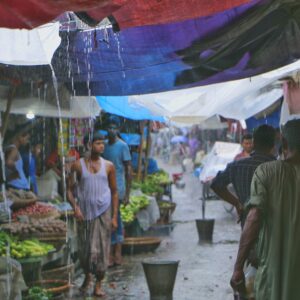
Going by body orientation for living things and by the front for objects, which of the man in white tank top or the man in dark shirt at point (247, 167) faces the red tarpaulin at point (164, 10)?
the man in white tank top

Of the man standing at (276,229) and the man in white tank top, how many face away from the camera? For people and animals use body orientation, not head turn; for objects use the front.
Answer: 1

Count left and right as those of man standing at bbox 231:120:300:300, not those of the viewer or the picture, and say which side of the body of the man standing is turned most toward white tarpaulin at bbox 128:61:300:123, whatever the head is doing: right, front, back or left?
front

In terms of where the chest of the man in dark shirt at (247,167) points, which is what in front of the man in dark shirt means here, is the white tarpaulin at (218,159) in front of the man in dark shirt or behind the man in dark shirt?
in front

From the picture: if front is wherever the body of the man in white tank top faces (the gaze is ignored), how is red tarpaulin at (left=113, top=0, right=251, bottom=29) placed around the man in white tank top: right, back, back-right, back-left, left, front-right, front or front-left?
front

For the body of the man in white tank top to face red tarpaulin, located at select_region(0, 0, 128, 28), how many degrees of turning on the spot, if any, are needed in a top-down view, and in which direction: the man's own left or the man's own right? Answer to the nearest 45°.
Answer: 0° — they already face it

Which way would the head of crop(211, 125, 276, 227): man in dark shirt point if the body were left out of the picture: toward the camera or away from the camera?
away from the camera

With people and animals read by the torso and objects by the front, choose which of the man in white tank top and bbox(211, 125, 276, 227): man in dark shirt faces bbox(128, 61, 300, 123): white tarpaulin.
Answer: the man in dark shirt

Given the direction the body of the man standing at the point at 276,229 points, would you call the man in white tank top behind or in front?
in front

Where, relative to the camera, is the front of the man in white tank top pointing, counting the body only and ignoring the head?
toward the camera

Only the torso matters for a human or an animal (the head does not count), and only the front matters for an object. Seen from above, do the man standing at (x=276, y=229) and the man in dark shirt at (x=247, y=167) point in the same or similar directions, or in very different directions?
same or similar directions

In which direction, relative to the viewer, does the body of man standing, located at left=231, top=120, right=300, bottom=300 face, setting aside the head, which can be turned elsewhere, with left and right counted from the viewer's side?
facing away from the viewer

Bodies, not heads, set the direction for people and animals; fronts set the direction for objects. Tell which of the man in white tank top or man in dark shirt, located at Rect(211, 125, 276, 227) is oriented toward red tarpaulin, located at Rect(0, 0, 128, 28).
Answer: the man in white tank top

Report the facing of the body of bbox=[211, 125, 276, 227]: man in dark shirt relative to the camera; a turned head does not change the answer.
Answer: away from the camera

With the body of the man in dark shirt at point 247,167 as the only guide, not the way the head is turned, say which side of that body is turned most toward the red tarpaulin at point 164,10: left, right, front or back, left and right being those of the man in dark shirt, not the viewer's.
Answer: back

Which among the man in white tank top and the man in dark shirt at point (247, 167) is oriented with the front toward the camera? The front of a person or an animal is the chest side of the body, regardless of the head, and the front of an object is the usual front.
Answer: the man in white tank top

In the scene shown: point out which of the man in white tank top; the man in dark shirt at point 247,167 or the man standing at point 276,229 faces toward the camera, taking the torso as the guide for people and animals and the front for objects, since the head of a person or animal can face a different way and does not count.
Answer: the man in white tank top

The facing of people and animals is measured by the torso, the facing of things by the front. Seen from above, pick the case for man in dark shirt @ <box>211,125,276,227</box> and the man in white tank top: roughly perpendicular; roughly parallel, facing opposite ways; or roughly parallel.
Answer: roughly parallel, facing opposite ways
